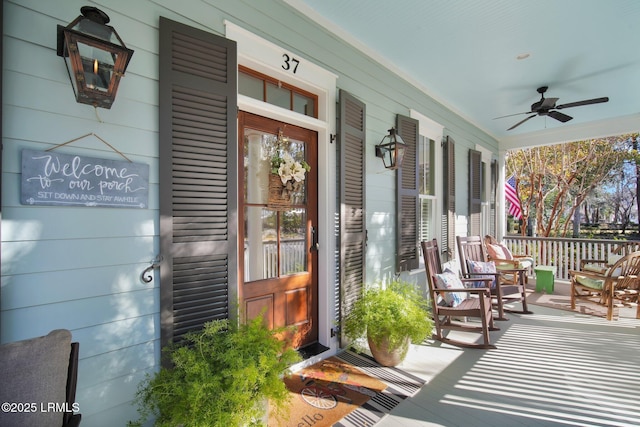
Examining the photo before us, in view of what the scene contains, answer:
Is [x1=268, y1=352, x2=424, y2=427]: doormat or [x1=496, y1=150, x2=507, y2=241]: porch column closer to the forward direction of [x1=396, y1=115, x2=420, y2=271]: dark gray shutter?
the doormat

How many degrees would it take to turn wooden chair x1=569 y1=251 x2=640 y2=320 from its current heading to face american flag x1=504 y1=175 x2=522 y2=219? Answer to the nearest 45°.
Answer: approximately 45° to its right

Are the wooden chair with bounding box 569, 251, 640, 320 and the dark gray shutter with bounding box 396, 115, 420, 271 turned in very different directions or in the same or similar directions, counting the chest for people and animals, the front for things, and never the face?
very different directions

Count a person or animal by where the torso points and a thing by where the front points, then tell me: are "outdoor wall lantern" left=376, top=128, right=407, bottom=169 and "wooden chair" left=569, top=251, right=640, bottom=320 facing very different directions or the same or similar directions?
very different directions

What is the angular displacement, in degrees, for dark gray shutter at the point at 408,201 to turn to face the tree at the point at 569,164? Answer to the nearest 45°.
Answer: approximately 90° to its left

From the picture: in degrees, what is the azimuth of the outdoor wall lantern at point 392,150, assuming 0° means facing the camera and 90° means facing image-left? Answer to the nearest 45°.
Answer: approximately 315°

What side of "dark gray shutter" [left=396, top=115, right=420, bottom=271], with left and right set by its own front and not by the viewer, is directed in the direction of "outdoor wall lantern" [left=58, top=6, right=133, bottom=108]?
right

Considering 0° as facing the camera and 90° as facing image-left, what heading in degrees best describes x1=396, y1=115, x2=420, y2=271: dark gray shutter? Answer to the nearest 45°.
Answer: approximately 315°

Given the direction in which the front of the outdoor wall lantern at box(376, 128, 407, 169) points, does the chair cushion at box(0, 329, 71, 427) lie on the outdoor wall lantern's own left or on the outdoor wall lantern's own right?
on the outdoor wall lantern's own right

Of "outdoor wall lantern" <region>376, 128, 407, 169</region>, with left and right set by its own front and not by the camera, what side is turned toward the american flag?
left

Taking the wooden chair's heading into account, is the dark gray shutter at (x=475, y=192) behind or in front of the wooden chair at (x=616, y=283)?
in front
